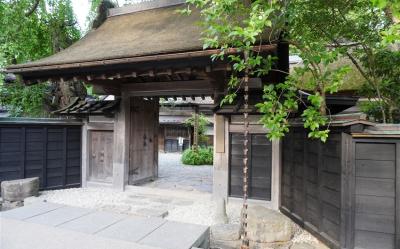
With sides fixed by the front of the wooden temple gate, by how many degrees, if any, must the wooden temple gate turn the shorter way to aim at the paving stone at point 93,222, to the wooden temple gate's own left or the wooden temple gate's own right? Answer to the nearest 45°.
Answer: approximately 45° to the wooden temple gate's own left

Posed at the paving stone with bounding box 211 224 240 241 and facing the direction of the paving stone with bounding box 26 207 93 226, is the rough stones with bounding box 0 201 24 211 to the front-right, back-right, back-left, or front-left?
front-right

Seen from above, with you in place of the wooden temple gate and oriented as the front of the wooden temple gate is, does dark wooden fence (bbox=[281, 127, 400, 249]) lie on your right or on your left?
on your left

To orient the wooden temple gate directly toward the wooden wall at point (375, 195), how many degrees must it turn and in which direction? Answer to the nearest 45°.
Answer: approximately 90° to its left

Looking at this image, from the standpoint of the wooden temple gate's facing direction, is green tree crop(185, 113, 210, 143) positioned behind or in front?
behind

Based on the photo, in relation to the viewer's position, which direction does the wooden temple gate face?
facing the viewer and to the left of the viewer
